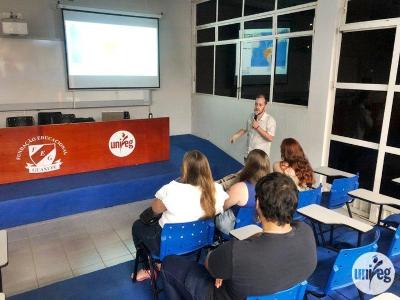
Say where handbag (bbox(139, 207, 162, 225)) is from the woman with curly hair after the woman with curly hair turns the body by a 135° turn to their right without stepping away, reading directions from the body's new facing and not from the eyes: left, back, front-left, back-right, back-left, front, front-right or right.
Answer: back-right

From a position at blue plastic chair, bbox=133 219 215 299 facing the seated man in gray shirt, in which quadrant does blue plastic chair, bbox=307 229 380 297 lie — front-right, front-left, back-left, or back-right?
front-left

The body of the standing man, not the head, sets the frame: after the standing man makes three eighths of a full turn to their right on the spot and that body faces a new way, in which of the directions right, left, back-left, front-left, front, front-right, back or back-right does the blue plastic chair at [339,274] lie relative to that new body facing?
back

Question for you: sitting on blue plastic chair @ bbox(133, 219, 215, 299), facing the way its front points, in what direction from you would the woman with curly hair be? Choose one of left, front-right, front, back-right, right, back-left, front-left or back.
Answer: right

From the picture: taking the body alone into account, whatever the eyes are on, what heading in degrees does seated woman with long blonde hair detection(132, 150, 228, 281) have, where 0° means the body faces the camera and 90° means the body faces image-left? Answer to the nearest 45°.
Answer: approximately 135°

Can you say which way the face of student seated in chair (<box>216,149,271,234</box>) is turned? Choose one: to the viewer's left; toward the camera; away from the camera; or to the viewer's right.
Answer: away from the camera

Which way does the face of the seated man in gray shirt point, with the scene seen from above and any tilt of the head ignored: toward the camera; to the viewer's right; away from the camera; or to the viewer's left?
away from the camera

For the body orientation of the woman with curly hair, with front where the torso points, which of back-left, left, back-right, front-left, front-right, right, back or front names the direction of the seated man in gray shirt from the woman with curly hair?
back-left

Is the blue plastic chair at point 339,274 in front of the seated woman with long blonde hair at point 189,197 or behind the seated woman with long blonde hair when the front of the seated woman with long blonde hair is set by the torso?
behind

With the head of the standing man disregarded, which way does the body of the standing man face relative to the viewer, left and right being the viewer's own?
facing the viewer and to the left of the viewer

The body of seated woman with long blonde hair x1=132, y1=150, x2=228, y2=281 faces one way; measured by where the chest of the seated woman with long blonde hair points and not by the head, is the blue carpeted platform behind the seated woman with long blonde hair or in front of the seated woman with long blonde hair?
in front

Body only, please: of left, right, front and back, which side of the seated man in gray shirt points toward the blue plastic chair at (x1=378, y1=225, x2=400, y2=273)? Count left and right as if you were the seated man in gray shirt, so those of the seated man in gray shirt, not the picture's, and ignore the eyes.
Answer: right

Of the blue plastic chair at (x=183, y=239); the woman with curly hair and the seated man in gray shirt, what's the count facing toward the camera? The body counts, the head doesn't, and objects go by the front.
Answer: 0
